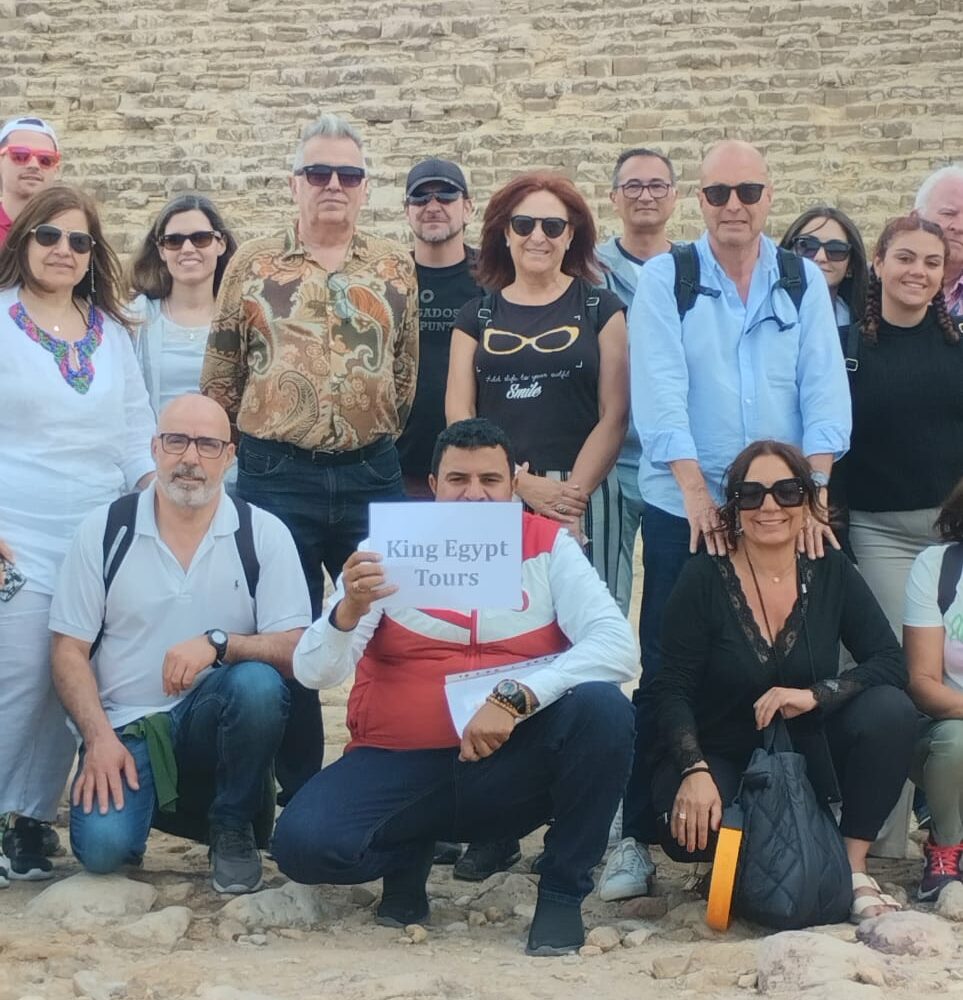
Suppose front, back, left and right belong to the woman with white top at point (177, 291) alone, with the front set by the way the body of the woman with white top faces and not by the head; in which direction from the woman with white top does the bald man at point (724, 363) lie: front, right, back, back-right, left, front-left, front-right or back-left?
front-left

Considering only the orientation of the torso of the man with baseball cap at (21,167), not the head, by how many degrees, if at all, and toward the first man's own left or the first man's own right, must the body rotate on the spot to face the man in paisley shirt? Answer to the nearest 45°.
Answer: approximately 45° to the first man's own left

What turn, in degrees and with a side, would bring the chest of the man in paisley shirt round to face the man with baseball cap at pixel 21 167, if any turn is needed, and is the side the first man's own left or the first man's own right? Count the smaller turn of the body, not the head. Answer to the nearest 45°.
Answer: approximately 135° to the first man's own right

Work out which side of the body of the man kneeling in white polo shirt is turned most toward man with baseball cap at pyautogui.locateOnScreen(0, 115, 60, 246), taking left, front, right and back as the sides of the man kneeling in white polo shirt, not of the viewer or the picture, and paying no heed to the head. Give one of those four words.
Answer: back
